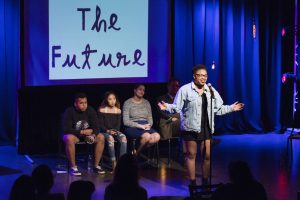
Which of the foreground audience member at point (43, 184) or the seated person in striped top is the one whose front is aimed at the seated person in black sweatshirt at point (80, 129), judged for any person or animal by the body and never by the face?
the foreground audience member

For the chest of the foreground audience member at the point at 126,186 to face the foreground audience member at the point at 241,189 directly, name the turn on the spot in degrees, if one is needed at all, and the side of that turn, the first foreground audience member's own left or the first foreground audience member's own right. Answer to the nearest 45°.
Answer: approximately 90° to the first foreground audience member's own right

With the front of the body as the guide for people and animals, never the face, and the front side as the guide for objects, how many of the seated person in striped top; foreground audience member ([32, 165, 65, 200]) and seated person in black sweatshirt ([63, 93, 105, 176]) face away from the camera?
1

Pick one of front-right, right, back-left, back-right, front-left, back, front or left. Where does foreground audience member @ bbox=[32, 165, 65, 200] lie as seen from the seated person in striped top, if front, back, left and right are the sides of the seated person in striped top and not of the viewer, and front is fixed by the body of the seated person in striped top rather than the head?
front-right

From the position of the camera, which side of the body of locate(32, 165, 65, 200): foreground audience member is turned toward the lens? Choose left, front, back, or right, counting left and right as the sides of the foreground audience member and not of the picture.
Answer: back

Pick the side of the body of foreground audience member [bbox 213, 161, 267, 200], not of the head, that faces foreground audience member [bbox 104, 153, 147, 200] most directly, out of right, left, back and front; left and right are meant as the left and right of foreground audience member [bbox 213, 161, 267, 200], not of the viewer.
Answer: left

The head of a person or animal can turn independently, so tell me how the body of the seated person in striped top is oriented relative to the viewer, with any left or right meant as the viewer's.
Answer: facing the viewer and to the right of the viewer

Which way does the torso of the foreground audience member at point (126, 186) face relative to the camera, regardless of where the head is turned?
away from the camera

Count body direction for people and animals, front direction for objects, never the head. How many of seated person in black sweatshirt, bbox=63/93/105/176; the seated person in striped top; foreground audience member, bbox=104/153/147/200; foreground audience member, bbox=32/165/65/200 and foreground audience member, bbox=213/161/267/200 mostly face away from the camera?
3

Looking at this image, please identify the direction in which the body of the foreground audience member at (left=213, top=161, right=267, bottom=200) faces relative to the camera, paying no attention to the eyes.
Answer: away from the camera

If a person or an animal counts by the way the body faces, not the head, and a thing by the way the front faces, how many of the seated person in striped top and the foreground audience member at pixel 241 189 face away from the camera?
1
